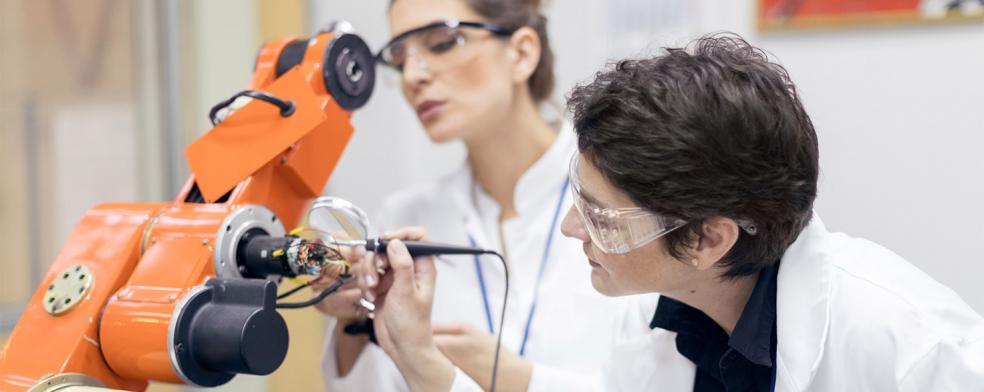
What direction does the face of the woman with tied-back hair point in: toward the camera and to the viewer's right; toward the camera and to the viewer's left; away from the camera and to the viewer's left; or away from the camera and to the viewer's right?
toward the camera and to the viewer's left

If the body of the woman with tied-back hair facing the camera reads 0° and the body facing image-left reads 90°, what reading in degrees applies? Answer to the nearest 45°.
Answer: approximately 45°

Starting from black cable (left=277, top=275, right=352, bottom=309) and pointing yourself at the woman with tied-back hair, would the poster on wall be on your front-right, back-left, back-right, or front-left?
front-right

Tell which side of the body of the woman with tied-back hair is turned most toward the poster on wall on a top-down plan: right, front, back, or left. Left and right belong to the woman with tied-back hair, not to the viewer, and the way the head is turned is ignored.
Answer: back

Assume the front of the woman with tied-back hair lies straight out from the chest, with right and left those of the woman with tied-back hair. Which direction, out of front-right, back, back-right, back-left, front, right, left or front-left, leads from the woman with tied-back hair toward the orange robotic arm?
front

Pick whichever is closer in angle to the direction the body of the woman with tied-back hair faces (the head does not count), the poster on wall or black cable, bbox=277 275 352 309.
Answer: the black cable

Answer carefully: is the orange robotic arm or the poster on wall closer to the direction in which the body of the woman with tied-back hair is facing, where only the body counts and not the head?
the orange robotic arm

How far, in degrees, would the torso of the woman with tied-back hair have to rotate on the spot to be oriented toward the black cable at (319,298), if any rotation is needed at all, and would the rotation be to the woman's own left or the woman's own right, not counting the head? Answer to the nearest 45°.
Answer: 0° — they already face it
